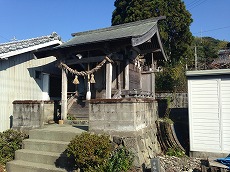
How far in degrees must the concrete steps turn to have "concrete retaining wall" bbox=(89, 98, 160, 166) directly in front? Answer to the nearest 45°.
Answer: approximately 135° to its left

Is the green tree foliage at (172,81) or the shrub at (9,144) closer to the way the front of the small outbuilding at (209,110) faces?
the shrub

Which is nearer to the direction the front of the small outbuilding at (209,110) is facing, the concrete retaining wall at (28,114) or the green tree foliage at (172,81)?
the concrete retaining wall

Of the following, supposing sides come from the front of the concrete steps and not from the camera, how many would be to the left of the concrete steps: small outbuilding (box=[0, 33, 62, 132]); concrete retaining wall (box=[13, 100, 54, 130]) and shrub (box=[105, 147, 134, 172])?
1

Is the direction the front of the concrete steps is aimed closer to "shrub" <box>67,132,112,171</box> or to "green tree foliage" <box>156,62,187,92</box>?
the shrub

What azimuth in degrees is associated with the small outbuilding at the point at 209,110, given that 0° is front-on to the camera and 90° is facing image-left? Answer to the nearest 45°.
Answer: approximately 0°

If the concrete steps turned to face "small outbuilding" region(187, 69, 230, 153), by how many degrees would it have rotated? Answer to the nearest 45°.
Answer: approximately 135° to its left

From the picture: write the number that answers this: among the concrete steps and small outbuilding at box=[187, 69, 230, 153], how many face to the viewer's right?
0

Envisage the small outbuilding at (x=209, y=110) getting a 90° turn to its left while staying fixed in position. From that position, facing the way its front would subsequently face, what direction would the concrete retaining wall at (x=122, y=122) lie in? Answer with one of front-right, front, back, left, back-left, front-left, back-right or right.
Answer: back-right

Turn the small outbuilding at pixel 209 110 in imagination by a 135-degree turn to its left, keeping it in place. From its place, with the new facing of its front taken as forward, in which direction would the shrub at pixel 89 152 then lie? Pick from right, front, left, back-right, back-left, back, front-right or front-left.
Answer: back
